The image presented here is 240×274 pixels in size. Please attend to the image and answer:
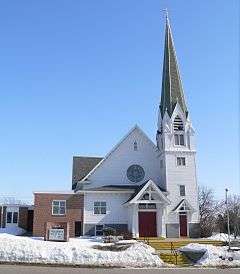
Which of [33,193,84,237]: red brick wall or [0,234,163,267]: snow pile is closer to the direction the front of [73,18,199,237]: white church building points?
the snow pile

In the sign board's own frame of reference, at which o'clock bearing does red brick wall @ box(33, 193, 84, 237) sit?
The red brick wall is roughly at 6 o'clock from the sign board.

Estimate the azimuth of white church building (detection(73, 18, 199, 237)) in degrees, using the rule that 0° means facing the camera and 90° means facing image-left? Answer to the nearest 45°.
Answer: approximately 0°

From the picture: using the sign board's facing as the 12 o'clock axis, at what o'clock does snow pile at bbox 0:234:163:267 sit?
The snow pile is roughly at 12 o'clock from the sign board.

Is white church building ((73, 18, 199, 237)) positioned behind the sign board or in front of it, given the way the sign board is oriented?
behind

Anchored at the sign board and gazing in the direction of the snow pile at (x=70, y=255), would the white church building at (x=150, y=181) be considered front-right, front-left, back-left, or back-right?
back-left

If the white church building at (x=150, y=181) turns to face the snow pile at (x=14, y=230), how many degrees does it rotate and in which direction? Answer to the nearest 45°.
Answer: approximately 90° to its right
